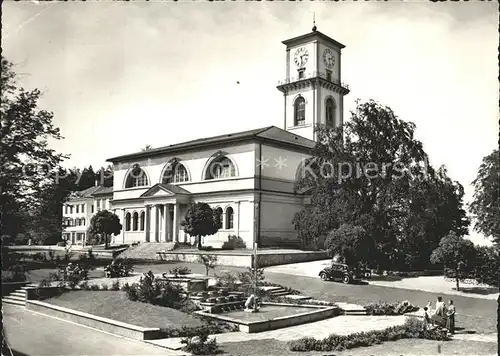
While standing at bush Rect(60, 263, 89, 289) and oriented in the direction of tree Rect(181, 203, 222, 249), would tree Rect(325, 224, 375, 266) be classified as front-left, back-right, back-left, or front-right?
front-right

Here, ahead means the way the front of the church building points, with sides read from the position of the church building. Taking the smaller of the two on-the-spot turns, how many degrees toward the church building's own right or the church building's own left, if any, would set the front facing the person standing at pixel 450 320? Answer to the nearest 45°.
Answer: approximately 45° to the church building's own left

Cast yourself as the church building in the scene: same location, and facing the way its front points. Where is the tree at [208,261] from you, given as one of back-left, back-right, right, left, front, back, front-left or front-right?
front-left

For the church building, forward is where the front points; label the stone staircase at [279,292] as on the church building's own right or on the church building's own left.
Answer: on the church building's own left

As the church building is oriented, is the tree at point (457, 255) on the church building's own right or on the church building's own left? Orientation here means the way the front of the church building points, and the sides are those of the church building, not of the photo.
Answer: on the church building's own left

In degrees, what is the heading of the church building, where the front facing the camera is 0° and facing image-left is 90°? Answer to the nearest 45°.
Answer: approximately 45°

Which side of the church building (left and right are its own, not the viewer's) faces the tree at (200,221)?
front

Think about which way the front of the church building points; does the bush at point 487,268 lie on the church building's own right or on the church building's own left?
on the church building's own left
